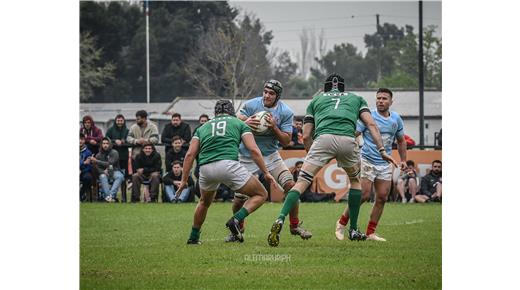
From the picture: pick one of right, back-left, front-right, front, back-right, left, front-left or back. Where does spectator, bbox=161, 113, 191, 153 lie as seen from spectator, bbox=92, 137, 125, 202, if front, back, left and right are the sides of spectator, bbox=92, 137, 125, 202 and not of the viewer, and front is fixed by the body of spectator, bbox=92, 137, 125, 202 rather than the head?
left

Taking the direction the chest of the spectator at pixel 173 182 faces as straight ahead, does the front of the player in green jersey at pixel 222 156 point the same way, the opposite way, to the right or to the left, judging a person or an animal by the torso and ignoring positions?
the opposite way

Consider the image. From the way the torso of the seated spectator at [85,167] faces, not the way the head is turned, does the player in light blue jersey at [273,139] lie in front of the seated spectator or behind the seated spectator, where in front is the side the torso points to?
in front

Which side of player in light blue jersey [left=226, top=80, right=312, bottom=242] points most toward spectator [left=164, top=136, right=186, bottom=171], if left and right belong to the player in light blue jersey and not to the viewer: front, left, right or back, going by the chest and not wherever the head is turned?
back

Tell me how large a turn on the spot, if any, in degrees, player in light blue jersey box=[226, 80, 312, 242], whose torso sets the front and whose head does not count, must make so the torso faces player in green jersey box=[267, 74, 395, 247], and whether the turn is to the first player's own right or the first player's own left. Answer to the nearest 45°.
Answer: approximately 45° to the first player's own left

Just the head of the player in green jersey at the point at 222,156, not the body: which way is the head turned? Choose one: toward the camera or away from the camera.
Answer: away from the camera

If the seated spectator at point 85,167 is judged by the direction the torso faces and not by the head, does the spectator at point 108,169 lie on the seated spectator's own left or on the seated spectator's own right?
on the seated spectator's own left

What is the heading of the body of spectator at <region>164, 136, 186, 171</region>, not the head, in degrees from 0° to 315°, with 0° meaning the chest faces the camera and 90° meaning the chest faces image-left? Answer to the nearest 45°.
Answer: approximately 0°

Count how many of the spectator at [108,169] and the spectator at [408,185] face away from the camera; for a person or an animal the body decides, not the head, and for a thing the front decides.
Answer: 0

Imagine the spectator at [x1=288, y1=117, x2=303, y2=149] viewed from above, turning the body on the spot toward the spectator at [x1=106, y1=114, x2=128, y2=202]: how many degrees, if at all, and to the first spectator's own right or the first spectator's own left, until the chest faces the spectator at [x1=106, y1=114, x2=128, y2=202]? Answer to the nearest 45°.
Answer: approximately 90° to the first spectator's own right
